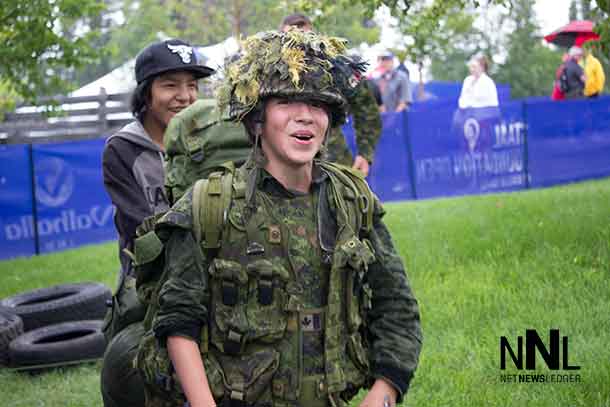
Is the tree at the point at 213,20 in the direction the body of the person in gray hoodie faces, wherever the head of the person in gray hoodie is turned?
no

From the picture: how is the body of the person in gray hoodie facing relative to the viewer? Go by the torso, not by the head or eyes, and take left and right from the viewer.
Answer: facing the viewer and to the right of the viewer

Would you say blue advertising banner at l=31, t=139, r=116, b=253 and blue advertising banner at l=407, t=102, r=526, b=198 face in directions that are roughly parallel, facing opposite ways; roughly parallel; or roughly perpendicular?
roughly parallel

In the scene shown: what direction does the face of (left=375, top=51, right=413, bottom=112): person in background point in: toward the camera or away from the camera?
toward the camera

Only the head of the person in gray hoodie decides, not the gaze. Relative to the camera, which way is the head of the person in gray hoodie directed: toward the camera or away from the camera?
toward the camera
